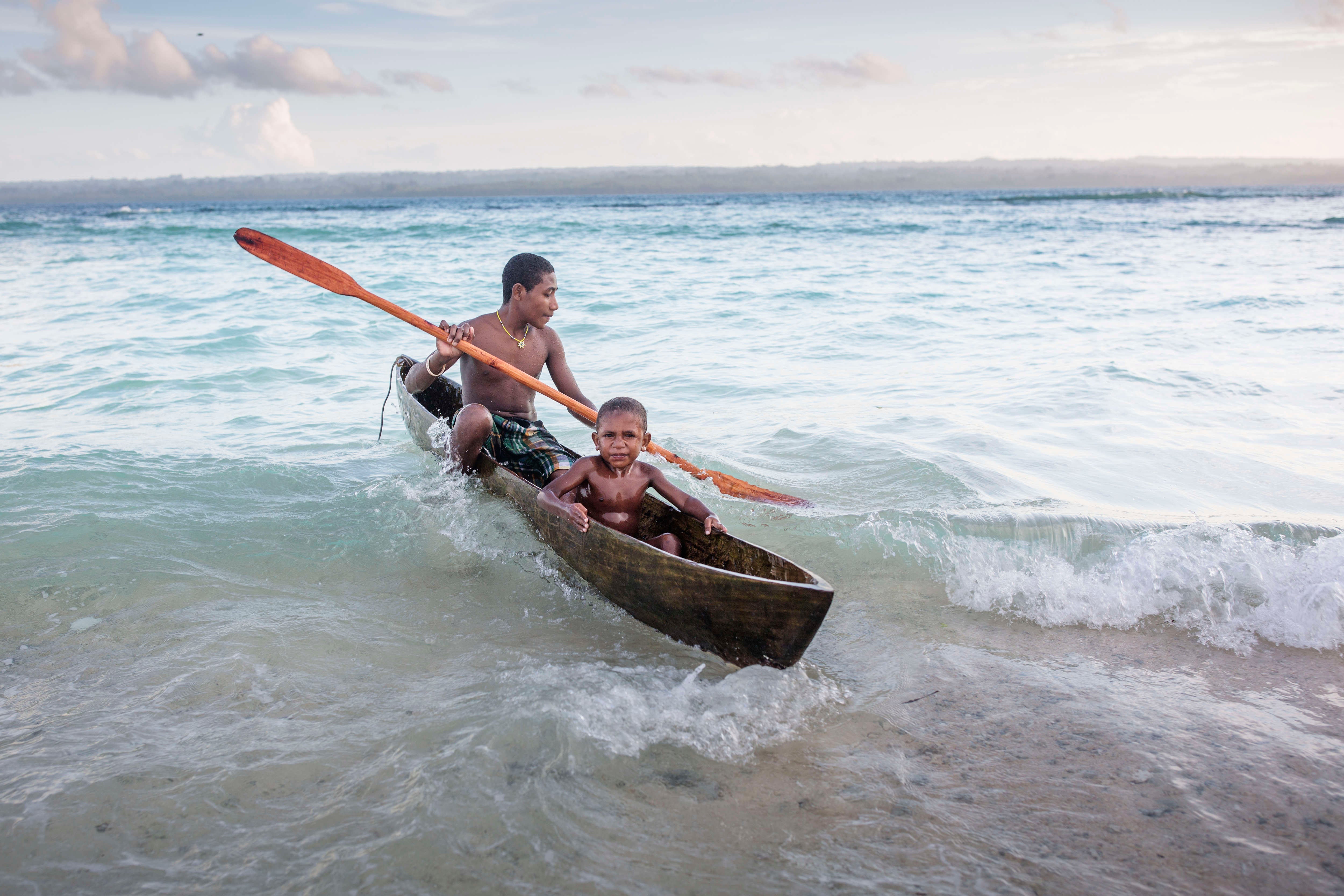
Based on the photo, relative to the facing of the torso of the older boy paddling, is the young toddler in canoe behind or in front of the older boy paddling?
in front

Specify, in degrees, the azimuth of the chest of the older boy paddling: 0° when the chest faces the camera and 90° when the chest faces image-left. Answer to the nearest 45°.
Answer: approximately 315°

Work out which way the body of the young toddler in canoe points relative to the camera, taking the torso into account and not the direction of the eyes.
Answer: toward the camera

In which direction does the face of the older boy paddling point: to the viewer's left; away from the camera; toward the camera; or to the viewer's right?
to the viewer's right

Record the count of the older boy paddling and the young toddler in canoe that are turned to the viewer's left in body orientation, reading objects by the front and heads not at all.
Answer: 0
